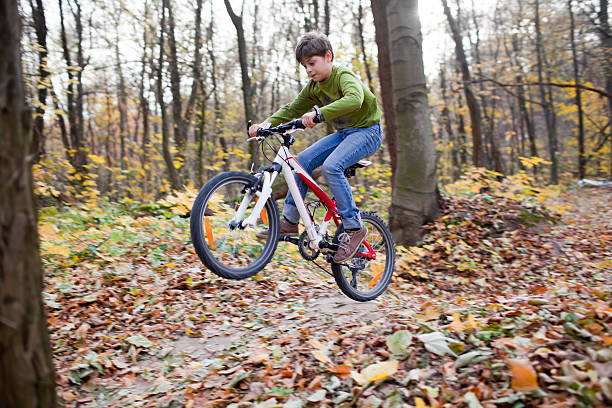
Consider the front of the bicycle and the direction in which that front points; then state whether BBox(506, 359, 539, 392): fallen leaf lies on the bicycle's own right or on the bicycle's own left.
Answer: on the bicycle's own left

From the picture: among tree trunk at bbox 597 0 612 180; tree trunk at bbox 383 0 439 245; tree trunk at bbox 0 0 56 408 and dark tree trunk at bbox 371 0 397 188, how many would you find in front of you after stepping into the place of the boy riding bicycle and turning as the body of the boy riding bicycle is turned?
1

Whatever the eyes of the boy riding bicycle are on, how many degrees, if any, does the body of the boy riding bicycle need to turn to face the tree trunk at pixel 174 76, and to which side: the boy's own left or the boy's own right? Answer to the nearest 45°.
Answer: approximately 90° to the boy's own right

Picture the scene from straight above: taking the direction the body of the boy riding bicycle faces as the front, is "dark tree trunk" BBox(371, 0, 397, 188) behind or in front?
behind

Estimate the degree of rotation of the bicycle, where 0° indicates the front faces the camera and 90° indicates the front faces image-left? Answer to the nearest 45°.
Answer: approximately 45°

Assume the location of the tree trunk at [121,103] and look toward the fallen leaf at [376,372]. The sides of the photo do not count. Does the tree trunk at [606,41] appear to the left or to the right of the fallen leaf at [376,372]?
left

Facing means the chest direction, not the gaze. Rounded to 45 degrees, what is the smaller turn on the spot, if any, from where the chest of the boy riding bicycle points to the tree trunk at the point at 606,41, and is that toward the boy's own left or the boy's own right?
approximately 180°

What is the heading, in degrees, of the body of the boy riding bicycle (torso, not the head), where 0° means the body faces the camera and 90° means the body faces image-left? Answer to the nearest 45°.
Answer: approximately 45°

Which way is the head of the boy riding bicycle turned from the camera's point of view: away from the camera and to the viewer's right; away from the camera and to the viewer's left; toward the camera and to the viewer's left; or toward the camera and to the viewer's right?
toward the camera and to the viewer's left
